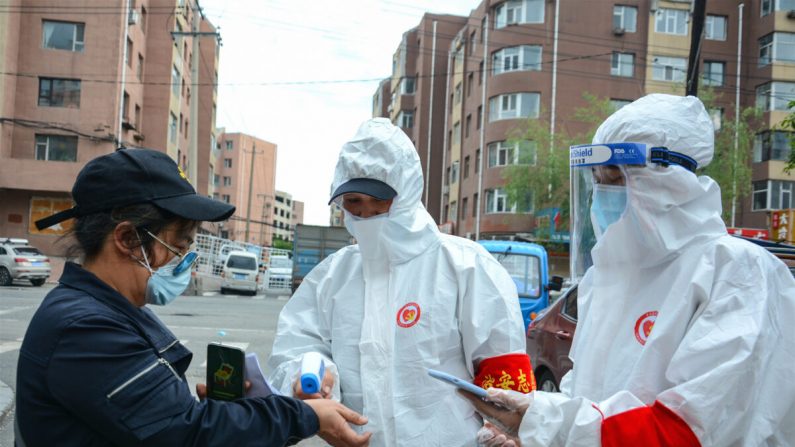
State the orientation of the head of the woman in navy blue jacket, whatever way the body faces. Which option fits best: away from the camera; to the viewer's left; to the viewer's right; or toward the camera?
to the viewer's right

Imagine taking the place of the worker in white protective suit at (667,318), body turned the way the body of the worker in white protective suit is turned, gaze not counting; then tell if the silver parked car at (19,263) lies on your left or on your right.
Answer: on your right

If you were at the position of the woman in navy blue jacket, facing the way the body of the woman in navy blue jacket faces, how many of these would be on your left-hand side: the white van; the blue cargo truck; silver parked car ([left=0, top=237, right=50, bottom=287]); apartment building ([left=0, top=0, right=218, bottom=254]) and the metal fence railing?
5

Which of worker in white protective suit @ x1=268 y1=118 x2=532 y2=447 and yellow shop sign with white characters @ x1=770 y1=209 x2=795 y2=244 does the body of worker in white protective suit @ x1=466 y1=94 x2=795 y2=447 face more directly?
the worker in white protective suit

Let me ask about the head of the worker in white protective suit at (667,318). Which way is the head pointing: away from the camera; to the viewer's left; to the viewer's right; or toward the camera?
to the viewer's left

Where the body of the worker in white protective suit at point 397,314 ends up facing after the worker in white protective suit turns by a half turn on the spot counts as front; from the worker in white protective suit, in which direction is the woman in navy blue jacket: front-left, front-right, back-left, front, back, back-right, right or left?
back

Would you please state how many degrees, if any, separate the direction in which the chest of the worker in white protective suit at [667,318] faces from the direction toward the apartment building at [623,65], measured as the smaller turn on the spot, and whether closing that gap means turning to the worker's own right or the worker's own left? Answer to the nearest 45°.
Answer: approximately 135° to the worker's own right

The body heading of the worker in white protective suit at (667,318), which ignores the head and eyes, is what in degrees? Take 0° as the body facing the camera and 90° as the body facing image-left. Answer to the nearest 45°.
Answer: approximately 45°

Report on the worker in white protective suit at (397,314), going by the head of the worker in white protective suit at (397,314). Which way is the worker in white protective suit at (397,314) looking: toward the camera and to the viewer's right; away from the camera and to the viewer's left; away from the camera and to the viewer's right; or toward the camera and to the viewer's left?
toward the camera and to the viewer's left

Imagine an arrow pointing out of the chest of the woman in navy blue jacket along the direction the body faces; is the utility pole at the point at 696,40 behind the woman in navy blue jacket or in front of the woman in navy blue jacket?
in front

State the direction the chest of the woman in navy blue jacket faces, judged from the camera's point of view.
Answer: to the viewer's right

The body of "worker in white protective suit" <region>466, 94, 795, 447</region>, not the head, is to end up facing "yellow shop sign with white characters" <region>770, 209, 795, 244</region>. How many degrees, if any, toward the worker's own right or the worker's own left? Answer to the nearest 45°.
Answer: approximately 135° to the worker's own right

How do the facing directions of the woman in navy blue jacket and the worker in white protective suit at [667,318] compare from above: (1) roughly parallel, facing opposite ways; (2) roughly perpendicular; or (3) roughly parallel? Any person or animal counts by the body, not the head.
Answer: roughly parallel, facing opposite ways

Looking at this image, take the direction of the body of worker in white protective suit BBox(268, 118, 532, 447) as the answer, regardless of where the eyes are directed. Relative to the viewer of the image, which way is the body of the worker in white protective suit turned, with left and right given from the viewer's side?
facing the viewer and to the left of the viewer

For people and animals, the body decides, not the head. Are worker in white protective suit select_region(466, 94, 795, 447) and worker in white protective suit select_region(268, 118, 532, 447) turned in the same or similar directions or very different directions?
same or similar directions

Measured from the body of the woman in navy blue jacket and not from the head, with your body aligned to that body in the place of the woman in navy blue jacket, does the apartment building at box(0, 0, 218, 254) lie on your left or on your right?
on your left
